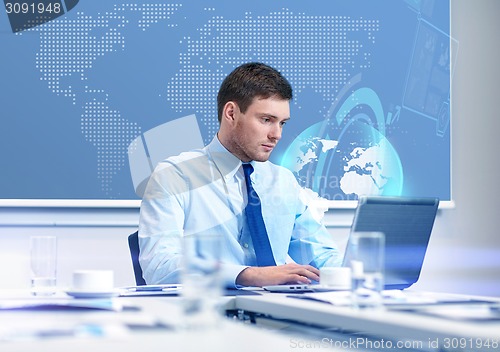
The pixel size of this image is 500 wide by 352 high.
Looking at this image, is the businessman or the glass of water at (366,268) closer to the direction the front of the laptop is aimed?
the businessman

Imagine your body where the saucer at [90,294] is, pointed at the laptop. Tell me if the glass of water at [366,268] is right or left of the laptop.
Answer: right

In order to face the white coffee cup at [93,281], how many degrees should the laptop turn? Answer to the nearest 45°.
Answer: approximately 90° to its left

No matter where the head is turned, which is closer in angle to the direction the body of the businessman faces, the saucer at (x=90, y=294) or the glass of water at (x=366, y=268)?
the glass of water

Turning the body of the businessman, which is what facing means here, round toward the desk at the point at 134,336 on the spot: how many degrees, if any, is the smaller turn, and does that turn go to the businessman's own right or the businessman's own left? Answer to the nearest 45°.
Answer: approximately 45° to the businessman's own right

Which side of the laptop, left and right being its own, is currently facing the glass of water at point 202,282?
left

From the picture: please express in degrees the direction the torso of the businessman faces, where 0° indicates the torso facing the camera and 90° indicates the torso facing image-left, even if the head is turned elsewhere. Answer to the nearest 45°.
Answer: approximately 315°

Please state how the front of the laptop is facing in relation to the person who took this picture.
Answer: facing away from the viewer and to the left of the viewer

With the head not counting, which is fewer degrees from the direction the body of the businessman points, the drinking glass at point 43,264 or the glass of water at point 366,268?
the glass of water

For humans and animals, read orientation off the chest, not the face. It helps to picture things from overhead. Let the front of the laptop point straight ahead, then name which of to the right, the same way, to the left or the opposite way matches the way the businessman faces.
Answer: the opposite way

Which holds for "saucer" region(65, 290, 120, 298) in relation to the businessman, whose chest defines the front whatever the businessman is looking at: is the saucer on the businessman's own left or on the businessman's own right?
on the businessman's own right

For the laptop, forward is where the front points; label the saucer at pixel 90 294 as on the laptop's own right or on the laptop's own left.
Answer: on the laptop's own left

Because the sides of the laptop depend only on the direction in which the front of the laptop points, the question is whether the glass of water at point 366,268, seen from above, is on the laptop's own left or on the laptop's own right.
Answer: on the laptop's own left

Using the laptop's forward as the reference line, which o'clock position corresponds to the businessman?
The businessman is roughly at 12 o'clock from the laptop.
